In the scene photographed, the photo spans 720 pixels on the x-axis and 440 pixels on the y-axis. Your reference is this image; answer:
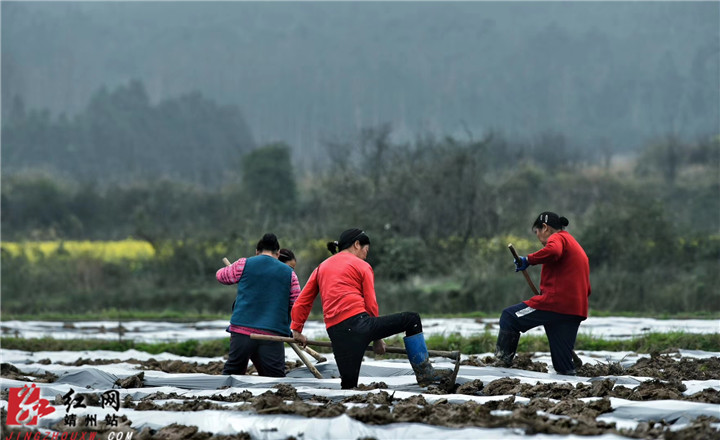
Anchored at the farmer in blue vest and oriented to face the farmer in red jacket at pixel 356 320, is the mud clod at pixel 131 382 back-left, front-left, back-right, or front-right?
back-right

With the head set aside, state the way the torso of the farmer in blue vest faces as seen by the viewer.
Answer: away from the camera

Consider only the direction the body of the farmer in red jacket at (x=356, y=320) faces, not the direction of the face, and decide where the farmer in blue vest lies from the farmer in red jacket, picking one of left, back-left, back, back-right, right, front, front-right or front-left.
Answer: left

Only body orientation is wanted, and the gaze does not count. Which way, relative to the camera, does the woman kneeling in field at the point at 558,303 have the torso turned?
to the viewer's left

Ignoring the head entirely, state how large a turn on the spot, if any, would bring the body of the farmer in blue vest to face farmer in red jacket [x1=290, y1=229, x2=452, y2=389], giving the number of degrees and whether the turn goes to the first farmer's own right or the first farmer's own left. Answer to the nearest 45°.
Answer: approximately 135° to the first farmer's own right

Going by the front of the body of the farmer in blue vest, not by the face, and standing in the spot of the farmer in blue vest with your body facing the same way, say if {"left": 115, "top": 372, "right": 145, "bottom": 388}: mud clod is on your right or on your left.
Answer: on your left

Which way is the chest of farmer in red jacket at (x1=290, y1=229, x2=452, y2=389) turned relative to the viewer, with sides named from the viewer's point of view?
facing away from the viewer and to the right of the viewer

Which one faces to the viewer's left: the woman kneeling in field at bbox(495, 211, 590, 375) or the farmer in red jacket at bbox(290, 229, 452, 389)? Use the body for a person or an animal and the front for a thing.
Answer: the woman kneeling in field

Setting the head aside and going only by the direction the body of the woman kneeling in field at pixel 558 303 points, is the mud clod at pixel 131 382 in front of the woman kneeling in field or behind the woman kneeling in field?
in front

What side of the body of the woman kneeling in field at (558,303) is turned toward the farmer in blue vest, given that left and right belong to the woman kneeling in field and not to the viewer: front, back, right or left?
front

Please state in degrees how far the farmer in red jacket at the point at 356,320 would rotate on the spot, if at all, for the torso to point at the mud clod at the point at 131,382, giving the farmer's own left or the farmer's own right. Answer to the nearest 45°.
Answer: approximately 135° to the farmer's own left

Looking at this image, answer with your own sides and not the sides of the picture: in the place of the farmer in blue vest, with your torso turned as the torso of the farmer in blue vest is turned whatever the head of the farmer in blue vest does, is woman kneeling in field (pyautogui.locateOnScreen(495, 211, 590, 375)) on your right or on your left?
on your right

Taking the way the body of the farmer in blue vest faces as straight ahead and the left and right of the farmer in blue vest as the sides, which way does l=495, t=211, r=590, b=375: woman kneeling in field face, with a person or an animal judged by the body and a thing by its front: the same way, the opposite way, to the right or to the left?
to the left

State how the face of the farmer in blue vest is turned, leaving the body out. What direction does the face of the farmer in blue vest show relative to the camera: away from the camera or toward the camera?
away from the camera
